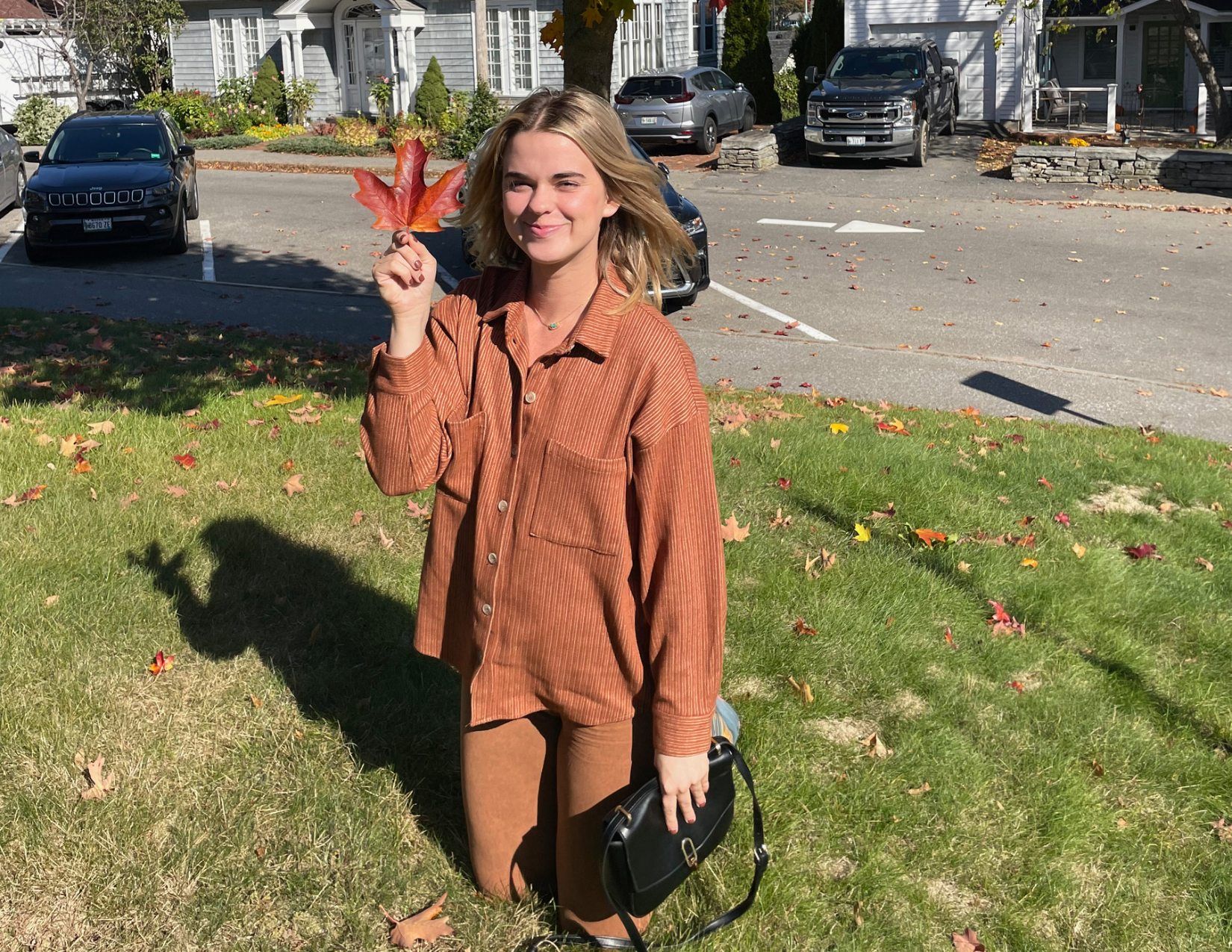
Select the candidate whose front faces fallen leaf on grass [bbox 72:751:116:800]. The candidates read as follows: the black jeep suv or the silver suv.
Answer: the black jeep suv

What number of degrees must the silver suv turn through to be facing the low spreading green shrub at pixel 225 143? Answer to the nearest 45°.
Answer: approximately 135° to its left

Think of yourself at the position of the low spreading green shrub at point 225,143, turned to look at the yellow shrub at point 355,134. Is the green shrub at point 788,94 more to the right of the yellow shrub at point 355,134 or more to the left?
left

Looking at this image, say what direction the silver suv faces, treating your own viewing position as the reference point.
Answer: facing away from the viewer and to the right of the viewer

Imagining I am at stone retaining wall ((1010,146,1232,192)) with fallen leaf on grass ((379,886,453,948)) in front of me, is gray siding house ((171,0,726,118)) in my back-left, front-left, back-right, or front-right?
back-right

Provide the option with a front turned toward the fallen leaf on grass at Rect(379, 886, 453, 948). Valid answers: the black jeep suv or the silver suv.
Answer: the black jeep suv

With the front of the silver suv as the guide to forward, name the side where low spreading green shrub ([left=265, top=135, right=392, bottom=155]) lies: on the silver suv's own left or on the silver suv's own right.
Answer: on the silver suv's own left

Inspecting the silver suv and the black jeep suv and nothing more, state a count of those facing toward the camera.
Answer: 1

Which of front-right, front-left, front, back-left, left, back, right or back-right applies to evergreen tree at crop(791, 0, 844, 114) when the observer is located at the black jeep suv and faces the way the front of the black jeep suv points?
back-left

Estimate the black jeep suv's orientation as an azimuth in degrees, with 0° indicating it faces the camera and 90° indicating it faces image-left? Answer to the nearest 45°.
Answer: approximately 0°

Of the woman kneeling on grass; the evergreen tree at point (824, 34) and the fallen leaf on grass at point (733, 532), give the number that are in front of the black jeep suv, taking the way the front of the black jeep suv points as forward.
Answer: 2

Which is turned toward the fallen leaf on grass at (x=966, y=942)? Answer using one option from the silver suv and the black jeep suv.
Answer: the black jeep suv

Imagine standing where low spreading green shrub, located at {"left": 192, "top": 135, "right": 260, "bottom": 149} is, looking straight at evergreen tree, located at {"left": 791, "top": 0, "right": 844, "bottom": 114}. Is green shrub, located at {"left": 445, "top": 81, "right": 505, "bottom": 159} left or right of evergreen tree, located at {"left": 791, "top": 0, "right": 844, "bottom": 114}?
right

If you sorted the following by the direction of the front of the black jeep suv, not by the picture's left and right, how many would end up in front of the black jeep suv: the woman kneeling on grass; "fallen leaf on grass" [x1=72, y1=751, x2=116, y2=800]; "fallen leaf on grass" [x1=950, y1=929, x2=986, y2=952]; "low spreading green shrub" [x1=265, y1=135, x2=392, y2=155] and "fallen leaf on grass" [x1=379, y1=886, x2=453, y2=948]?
4
